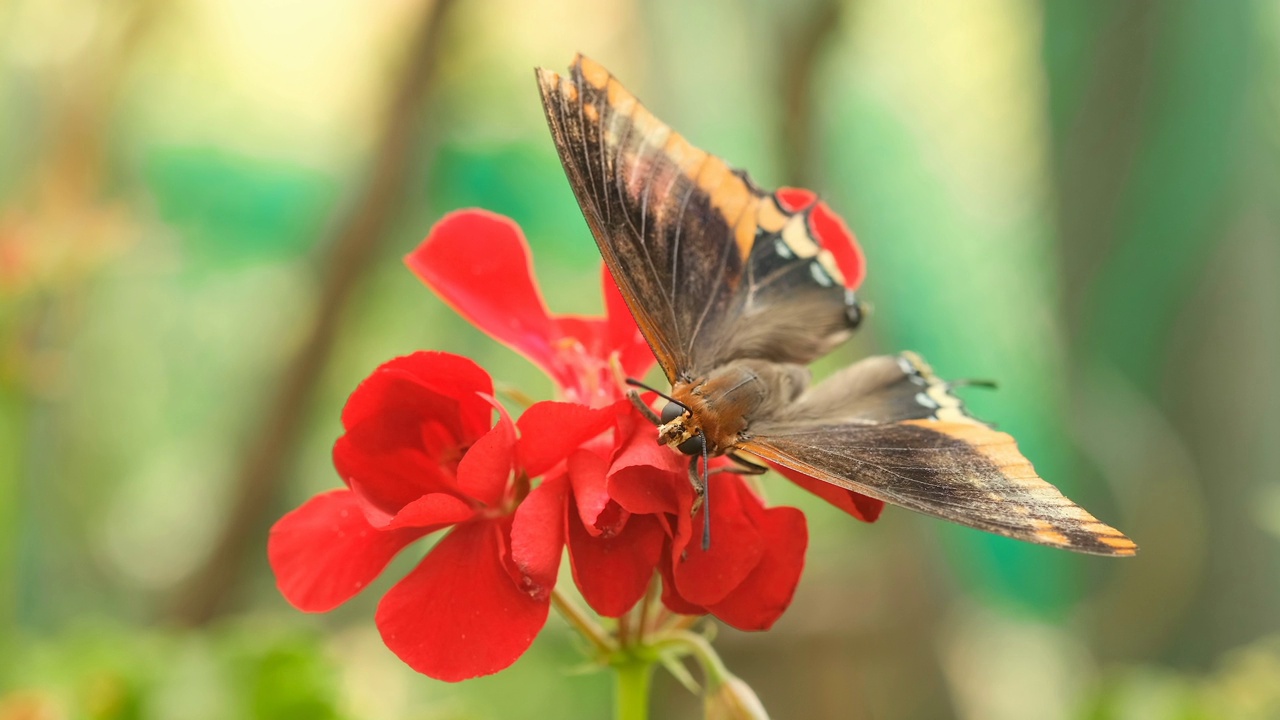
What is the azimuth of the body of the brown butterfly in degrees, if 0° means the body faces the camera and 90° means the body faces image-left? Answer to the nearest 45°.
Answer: approximately 45°
